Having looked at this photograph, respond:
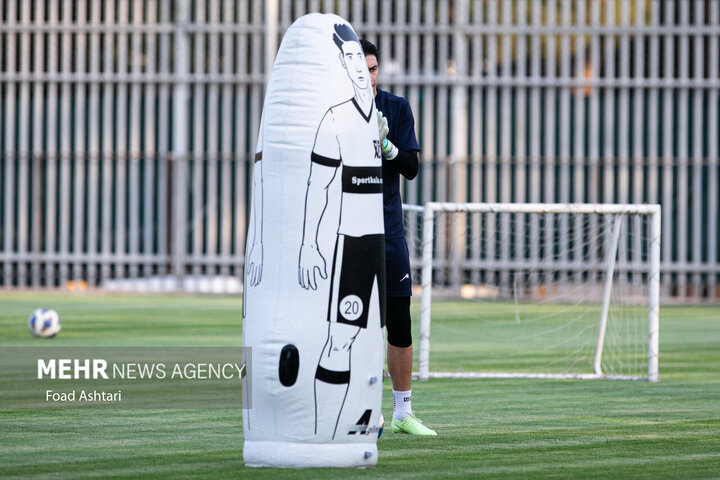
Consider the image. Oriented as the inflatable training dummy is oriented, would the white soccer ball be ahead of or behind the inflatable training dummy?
behind

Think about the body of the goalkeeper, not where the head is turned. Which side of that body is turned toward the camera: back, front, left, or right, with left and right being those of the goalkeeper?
front

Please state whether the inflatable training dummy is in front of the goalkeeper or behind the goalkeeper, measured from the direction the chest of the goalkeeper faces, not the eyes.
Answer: in front

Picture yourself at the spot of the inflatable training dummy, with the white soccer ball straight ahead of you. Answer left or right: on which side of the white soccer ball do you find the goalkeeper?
right

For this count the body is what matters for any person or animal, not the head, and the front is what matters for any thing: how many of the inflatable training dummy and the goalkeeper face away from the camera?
0

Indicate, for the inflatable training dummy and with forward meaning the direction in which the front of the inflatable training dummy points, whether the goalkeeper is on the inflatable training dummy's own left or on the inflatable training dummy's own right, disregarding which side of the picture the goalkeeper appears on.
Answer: on the inflatable training dummy's own left

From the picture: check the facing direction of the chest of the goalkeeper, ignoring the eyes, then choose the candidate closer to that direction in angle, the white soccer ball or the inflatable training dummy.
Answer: the inflatable training dummy

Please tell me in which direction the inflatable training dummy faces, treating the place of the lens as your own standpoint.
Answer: facing the viewer and to the right of the viewer
